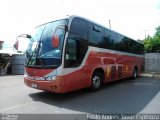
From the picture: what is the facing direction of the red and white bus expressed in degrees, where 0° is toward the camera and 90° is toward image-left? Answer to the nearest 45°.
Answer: approximately 45°

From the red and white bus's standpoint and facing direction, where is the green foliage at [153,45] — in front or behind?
behind
